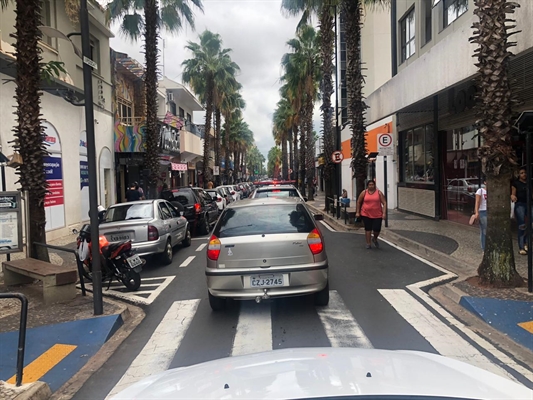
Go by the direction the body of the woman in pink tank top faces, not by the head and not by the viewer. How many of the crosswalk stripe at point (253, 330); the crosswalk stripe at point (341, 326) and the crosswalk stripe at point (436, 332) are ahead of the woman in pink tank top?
3

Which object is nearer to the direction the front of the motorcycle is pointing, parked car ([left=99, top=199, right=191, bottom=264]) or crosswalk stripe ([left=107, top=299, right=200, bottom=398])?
the parked car

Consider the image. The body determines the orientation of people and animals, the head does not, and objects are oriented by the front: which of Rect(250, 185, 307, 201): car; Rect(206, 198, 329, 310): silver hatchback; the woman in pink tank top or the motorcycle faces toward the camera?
the woman in pink tank top

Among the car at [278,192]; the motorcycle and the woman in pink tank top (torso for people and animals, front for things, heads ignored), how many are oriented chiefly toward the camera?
1

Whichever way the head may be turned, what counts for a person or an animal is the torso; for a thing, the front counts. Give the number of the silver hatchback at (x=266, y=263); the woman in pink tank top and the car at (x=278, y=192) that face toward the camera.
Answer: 1

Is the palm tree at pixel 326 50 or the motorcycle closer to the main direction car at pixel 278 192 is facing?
the palm tree

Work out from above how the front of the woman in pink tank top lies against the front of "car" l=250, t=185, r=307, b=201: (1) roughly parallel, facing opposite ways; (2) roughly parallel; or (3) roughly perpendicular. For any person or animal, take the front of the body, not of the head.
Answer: roughly parallel, facing opposite ways

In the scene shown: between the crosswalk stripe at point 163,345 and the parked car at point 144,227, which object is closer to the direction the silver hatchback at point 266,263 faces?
the parked car

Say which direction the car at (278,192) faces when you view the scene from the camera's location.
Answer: facing away from the viewer

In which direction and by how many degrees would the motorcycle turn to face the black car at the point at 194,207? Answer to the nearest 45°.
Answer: approximately 45° to its right

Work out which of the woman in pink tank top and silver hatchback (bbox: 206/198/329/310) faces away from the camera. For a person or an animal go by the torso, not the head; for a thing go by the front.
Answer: the silver hatchback

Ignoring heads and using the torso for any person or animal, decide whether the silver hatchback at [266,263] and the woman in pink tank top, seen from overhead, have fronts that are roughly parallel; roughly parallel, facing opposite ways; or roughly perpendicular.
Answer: roughly parallel, facing opposite ways

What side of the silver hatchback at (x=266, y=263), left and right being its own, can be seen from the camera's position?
back

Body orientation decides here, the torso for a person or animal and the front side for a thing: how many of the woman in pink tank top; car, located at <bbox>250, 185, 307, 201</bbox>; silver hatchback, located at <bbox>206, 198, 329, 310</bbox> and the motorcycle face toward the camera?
1

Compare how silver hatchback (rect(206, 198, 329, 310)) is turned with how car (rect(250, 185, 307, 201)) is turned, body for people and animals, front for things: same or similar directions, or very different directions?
same or similar directions

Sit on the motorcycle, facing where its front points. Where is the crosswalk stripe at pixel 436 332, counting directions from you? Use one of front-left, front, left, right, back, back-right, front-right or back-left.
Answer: back

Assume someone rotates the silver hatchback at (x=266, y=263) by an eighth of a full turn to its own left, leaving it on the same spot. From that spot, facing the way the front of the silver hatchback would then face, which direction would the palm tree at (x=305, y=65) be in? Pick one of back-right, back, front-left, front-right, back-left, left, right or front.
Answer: front-right

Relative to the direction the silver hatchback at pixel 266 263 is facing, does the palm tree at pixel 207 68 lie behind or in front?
in front

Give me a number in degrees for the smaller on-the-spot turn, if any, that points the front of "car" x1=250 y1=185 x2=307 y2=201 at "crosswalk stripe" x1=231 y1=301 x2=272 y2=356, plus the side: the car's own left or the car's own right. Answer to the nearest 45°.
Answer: approximately 180°

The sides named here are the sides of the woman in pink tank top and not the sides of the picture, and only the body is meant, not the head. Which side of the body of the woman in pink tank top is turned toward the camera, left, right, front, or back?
front

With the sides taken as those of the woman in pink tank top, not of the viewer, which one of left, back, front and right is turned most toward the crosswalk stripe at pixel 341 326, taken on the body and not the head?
front

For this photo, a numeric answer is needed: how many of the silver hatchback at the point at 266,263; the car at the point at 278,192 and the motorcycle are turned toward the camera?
0
